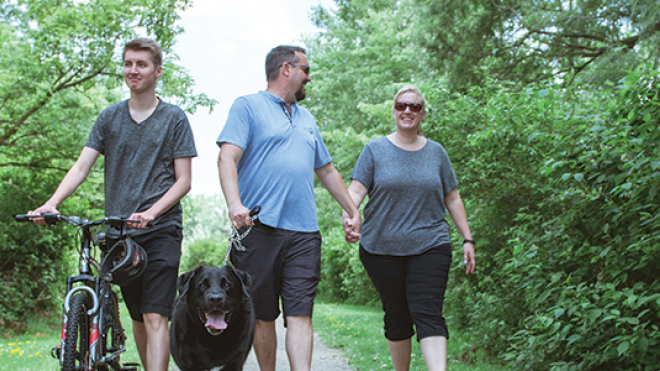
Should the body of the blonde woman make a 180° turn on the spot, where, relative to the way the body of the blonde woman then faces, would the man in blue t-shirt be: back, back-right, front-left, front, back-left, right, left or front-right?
back-left

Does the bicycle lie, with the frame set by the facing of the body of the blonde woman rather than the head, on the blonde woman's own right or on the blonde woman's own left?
on the blonde woman's own right

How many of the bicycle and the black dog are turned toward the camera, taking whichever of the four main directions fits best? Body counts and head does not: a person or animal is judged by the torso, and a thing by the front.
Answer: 2

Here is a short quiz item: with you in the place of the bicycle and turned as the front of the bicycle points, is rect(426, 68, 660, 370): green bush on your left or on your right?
on your left

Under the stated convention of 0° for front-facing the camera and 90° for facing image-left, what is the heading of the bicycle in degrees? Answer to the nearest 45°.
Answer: approximately 0°

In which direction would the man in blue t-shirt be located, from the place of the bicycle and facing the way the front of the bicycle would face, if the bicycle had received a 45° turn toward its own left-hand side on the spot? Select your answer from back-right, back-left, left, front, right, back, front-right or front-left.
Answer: front-left

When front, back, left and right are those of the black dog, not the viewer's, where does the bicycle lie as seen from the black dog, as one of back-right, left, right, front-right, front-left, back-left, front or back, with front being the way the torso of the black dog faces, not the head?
right

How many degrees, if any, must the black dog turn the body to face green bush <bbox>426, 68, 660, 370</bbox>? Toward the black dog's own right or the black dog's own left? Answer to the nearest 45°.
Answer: approximately 90° to the black dog's own left

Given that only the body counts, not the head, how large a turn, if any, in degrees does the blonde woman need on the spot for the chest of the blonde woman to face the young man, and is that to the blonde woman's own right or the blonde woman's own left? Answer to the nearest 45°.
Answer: approximately 45° to the blonde woman's own right

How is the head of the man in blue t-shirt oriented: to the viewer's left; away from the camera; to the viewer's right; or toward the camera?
to the viewer's right

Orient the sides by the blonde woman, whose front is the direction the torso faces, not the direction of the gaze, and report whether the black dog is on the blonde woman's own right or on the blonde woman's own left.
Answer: on the blonde woman's own right

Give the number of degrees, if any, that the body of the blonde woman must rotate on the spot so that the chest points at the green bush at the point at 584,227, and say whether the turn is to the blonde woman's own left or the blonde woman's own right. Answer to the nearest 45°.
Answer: approximately 90° to the blonde woman's own left

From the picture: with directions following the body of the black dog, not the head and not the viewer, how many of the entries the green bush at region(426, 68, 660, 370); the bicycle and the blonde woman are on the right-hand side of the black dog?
1

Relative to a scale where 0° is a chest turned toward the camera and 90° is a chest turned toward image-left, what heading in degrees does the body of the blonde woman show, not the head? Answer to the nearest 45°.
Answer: approximately 0°
